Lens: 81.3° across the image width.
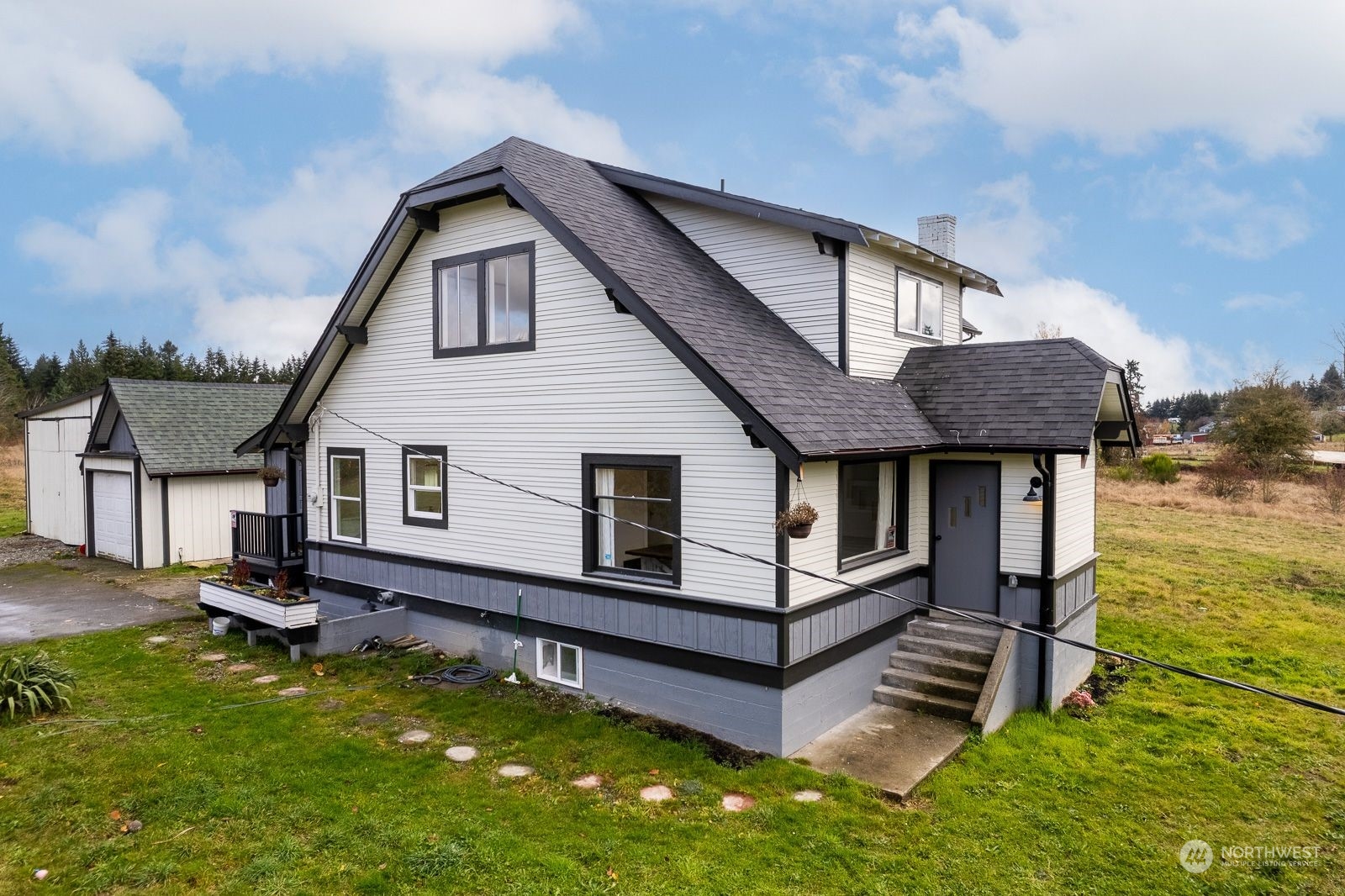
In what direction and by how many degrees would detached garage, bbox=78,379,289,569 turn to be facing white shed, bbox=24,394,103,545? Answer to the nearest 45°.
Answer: approximately 90° to its right

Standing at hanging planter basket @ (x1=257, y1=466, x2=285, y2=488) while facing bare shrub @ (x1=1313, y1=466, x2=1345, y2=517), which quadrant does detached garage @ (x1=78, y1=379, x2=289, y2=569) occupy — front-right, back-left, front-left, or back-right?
back-left

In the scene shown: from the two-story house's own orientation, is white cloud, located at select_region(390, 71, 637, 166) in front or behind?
behind

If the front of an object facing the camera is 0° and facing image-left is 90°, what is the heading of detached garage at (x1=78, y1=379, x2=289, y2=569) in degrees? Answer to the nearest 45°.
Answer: approximately 45°
